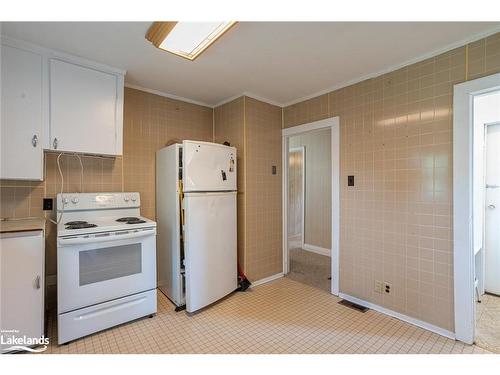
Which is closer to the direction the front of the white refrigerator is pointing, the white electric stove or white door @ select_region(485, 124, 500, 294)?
the white door

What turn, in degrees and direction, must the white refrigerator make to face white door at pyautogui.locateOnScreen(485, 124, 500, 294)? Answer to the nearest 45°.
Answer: approximately 45° to its left

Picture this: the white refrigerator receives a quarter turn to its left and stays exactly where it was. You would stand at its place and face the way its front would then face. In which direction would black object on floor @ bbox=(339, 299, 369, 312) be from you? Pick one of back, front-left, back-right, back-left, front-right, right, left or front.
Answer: front-right

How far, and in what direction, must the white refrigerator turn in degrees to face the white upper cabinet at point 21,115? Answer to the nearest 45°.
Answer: approximately 135° to its right
